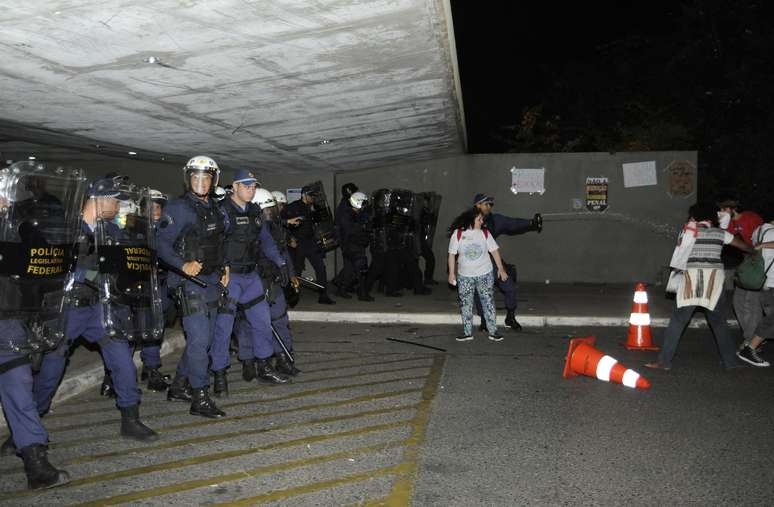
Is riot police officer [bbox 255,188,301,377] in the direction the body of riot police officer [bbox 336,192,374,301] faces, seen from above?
no

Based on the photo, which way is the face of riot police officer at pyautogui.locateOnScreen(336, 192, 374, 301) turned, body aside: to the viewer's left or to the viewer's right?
to the viewer's right

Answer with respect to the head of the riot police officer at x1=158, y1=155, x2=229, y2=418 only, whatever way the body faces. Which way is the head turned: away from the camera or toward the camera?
toward the camera

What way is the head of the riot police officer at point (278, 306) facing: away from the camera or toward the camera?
toward the camera

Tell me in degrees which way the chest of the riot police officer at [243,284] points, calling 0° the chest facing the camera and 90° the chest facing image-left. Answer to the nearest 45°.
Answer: approximately 315°

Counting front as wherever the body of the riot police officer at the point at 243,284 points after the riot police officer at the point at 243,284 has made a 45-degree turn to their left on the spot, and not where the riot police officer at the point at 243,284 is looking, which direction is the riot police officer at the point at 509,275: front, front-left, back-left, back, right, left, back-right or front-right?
front-left

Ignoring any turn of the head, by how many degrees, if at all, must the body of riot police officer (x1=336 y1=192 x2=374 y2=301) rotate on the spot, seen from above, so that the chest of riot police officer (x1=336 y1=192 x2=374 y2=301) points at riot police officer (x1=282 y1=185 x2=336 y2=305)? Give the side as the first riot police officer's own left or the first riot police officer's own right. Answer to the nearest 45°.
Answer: approximately 90° to the first riot police officer's own right

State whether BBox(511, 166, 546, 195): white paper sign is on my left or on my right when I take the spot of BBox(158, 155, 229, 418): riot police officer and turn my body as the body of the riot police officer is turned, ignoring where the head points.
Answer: on my left

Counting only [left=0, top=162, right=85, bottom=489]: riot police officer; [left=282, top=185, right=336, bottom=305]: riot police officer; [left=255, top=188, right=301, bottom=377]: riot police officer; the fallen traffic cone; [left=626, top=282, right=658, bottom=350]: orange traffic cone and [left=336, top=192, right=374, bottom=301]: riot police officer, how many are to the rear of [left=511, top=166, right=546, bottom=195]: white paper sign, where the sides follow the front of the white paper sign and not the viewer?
0

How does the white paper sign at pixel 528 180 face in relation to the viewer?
toward the camera

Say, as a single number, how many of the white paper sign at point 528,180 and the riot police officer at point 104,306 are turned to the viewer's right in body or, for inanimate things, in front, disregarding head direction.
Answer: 1

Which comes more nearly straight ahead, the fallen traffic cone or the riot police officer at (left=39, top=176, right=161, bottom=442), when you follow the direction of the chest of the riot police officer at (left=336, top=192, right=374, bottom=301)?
the fallen traffic cone

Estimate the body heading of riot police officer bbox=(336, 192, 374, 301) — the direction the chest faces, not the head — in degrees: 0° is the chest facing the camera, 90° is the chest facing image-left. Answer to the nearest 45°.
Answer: approximately 315°

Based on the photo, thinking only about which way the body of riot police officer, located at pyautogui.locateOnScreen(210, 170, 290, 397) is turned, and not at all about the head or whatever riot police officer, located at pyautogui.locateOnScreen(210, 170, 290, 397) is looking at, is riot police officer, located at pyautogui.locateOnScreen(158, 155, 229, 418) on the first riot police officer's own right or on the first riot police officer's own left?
on the first riot police officer's own right

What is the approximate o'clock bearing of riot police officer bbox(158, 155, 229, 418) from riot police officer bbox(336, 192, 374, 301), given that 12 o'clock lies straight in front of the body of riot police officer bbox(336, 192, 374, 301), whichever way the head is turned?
riot police officer bbox(158, 155, 229, 418) is roughly at 2 o'clock from riot police officer bbox(336, 192, 374, 301).

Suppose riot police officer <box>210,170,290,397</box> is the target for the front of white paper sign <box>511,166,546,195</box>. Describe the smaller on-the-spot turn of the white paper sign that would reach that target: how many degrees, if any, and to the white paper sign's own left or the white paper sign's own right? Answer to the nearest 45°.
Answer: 0° — it already faces them

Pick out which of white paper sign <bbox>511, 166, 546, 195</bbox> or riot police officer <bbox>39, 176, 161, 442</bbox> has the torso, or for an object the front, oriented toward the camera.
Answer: the white paper sign

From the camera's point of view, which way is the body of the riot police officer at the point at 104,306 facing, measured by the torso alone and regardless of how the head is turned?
to the viewer's right
